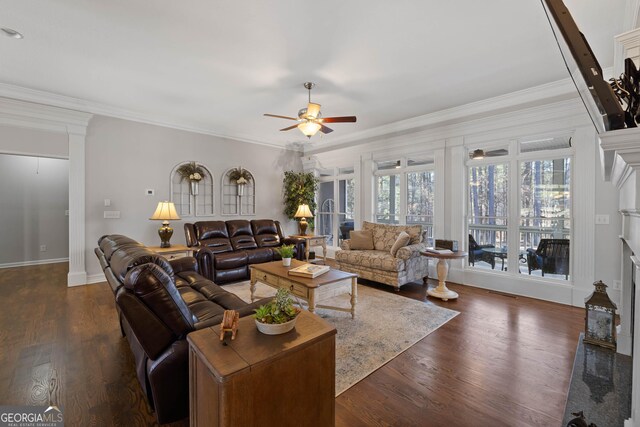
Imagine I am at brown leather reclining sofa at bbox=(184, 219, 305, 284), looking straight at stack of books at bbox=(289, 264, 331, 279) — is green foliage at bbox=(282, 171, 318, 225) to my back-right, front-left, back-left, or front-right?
back-left

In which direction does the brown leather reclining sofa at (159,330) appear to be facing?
to the viewer's right

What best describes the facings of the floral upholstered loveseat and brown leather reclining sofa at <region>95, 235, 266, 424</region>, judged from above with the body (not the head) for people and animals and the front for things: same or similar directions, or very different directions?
very different directions

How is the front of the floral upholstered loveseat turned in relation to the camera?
facing the viewer and to the left of the viewer

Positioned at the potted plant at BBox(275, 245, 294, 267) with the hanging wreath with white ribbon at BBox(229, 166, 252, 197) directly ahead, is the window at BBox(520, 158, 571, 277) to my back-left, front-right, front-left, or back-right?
back-right

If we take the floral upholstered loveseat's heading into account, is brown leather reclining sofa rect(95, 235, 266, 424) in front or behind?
in front

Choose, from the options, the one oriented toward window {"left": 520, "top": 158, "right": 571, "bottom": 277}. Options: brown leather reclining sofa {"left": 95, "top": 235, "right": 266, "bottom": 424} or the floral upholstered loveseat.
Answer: the brown leather reclining sofa

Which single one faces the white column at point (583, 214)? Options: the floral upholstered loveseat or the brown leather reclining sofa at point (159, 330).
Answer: the brown leather reclining sofa

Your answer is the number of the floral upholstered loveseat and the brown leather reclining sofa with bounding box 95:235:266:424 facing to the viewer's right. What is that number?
1

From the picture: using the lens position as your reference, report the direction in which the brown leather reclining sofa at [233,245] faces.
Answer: facing the viewer and to the right of the viewer

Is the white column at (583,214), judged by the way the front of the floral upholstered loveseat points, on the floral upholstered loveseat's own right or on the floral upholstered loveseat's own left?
on the floral upholstered loveseat's own left

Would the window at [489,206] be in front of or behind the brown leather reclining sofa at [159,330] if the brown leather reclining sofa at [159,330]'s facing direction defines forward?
in front

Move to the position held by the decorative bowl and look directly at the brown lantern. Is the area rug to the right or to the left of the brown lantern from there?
left

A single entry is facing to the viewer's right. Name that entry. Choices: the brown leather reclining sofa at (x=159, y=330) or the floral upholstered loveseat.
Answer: the brown leather reclining sofa

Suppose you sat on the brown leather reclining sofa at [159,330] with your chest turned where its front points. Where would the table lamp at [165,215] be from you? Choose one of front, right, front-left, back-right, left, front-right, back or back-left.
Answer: left

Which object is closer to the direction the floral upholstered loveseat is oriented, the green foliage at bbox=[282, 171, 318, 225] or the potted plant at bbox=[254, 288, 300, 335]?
the potted plant

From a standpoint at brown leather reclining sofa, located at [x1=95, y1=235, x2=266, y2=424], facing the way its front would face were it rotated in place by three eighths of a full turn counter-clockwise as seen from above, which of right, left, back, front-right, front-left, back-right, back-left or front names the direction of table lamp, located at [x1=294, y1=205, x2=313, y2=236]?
right
